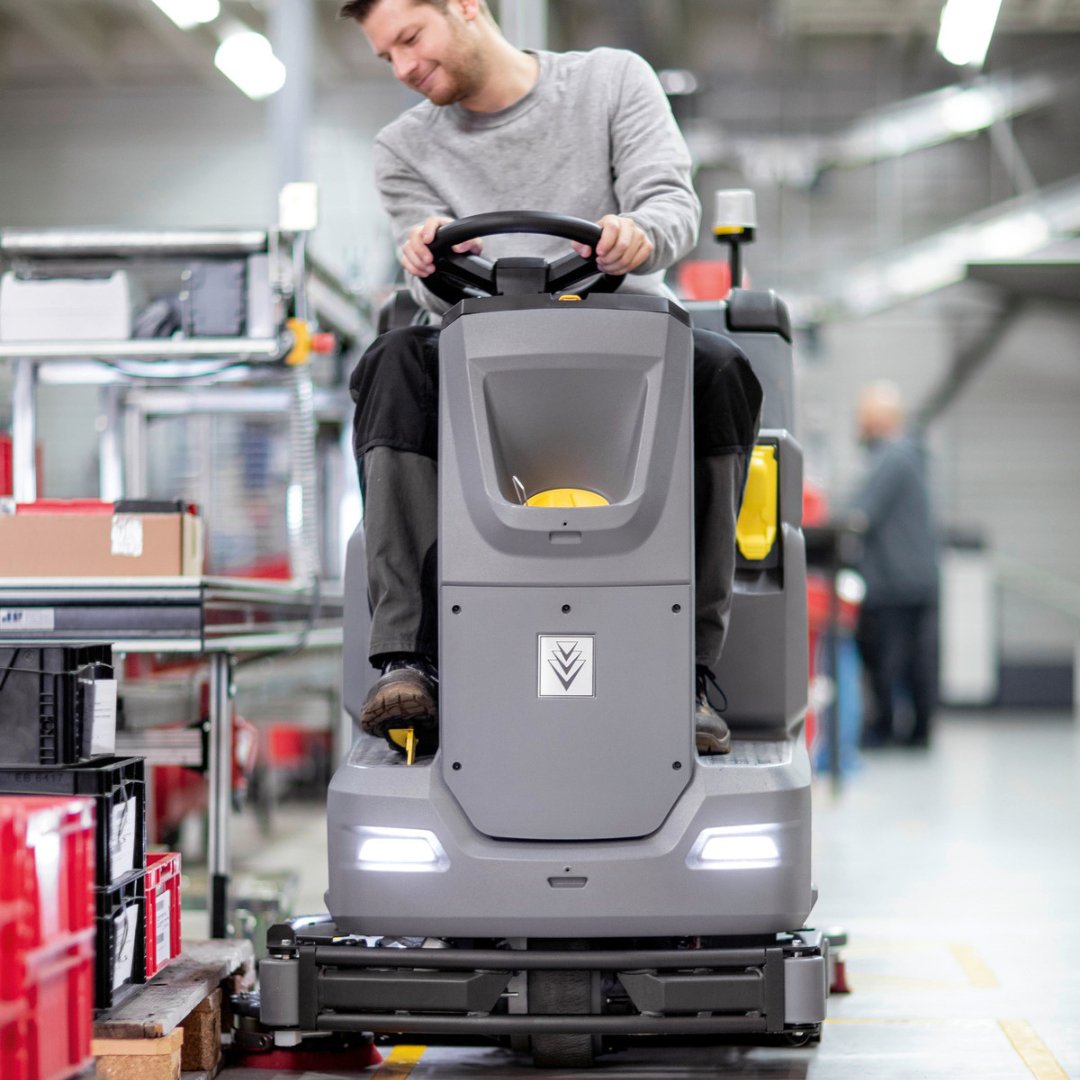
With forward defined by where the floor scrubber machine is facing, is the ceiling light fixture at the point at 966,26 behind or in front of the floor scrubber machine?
behind

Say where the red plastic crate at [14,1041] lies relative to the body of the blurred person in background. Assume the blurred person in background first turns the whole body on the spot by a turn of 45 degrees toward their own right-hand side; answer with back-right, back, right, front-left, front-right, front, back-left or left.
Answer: back-left

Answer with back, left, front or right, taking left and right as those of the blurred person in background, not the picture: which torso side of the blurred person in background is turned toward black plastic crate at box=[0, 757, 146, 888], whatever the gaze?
left

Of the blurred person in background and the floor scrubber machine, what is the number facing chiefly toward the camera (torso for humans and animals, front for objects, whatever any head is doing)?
1

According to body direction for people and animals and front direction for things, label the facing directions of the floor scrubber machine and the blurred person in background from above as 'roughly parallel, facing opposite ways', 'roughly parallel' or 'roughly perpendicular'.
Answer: roughly perpendicular

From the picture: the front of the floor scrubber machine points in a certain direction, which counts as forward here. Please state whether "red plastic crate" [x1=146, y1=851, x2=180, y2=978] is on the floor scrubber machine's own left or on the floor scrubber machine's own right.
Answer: on the floor scrubber machine's own right

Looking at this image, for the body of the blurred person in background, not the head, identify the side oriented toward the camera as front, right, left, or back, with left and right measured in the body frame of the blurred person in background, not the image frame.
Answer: left

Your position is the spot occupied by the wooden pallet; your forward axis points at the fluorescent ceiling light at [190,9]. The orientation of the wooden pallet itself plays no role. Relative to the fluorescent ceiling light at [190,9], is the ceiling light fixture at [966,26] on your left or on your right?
right

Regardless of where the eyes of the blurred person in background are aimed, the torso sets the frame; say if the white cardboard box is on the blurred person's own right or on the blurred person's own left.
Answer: on the blurred person's own left

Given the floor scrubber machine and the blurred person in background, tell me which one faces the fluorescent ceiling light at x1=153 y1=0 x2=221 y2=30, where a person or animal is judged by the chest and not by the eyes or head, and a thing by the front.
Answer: the blurred person in background

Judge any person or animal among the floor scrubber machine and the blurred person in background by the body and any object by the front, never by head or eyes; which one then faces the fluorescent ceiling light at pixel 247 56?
the blurred person in background

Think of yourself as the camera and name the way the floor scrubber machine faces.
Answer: facing the viewer

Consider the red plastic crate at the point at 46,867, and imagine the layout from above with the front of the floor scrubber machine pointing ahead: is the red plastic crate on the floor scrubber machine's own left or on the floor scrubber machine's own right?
on the floor scrubber machine's own right

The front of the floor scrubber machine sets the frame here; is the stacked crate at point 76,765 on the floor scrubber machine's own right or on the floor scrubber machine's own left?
on the floor scrubber machine's own right

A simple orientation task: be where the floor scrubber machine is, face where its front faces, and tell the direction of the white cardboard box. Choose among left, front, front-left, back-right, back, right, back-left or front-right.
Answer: back-right

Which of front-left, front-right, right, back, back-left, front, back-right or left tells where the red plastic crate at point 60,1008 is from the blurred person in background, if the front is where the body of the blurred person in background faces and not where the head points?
left

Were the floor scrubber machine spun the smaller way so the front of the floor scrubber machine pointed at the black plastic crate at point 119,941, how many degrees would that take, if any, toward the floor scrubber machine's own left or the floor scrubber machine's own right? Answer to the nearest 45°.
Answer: approximately 90° to the floor scrubber machine's own right
